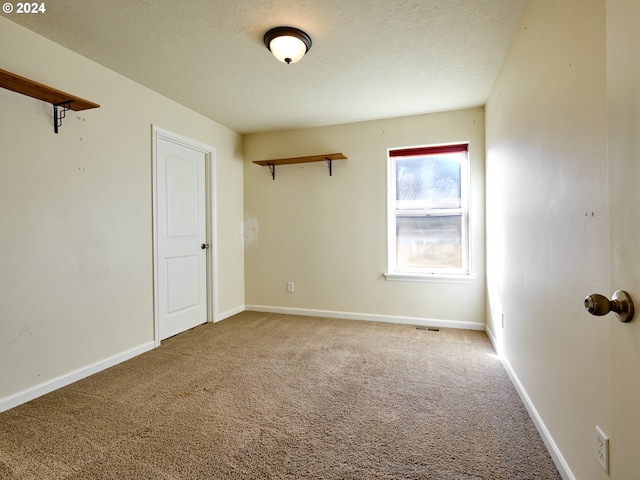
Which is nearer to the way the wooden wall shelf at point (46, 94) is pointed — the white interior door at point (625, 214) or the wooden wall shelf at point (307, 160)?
the white interior door

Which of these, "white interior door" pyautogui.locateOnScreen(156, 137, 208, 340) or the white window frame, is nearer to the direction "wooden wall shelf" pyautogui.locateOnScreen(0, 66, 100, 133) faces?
the white window frame

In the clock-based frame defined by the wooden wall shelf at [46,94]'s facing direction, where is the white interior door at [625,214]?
The white interior door is roughly at 1 o'clock from the wooden wall shelf.

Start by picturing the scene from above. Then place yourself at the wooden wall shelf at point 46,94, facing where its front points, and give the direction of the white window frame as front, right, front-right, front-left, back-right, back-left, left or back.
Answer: front-left

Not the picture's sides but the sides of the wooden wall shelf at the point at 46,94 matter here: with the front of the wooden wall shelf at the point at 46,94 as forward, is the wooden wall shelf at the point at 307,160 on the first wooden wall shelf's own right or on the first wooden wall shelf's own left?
on the first wooden wall shelf's own left

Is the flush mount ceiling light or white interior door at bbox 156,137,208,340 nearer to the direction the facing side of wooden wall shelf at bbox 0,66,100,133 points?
the flush mount ceiling light

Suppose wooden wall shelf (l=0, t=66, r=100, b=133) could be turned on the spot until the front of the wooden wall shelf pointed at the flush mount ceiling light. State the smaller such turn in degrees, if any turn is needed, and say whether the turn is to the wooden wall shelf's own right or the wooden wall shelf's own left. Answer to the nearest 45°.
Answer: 0° — it already faces it

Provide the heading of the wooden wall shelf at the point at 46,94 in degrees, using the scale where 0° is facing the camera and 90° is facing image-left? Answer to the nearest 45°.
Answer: approximately 315°

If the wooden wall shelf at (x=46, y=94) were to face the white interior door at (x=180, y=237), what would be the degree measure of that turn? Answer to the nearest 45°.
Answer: approximately 90° to its left
